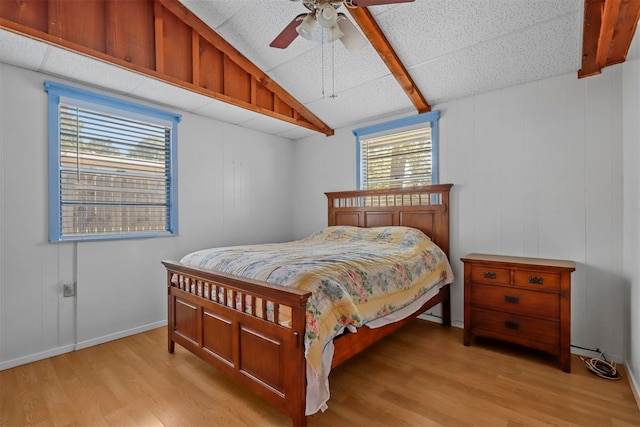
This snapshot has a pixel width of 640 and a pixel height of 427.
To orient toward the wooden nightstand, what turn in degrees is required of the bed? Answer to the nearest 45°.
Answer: approximately 135° to its left

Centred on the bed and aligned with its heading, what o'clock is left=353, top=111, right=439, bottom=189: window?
The window is roughly at 6 o'clock from the bed.

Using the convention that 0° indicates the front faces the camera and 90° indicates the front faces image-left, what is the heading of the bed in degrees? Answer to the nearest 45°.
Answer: approximately 45°

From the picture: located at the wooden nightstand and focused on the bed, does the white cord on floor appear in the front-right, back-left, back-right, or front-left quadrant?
back-left

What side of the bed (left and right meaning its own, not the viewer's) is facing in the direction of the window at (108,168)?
right

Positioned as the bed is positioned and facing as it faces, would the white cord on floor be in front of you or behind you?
behind

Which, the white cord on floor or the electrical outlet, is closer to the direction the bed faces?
the electrical outlet

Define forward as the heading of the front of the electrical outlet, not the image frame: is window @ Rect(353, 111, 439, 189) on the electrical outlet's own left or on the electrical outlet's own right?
on the electrical outlet's own left

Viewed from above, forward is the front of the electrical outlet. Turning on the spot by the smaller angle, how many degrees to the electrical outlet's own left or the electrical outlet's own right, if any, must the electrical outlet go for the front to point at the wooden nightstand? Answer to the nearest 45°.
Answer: approximately 45° to the electrical outlet's own left

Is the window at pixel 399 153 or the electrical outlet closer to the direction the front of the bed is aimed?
the electrical outlet

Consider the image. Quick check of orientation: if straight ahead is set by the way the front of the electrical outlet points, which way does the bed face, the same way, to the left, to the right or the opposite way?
to the right
